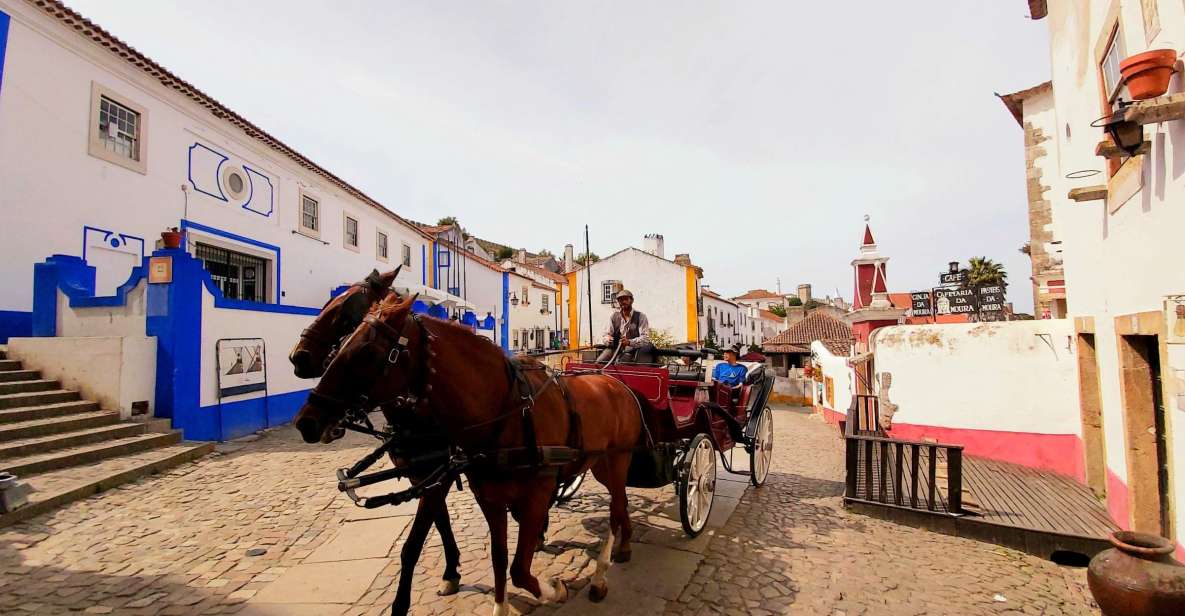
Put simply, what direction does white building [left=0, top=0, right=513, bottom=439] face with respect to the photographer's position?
facing the viewer and to the right of the viewer

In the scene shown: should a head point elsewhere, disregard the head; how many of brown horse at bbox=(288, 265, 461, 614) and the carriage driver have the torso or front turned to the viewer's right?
0

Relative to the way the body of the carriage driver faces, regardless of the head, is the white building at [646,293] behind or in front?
behind

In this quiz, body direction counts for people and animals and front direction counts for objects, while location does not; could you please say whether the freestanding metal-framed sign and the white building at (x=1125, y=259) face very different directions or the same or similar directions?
very different directions

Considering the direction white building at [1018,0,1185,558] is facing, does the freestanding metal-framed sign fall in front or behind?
in front

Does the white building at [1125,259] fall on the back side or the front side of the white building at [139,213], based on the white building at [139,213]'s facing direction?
on the front side

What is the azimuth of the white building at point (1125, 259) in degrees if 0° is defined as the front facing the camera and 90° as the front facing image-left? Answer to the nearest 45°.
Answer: approximately 45°

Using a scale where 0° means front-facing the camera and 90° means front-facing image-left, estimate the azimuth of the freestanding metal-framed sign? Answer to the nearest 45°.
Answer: approximately 315°

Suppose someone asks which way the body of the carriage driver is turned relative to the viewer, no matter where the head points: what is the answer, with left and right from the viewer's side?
facing the viewer and to the left of the viewer

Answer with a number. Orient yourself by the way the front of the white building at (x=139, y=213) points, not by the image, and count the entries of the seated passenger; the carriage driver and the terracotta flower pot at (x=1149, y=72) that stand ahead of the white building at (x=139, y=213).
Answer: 3

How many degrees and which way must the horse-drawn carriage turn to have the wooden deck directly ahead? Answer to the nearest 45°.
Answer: approximately 135° to its left

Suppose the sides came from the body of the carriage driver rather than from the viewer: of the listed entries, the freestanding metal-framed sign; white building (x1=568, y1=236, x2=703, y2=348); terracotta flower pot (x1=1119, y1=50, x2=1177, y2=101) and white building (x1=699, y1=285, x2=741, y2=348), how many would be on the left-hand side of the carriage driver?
1

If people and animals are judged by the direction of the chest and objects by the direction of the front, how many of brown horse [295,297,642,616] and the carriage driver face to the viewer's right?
0

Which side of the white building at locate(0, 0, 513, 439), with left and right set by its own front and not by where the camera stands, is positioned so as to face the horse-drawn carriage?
front

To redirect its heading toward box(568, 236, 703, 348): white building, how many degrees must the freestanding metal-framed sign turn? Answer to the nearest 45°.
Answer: approximately 90° to its left
